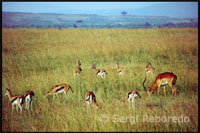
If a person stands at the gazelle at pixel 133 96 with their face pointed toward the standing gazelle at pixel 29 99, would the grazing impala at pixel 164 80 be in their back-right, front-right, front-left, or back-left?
back-right

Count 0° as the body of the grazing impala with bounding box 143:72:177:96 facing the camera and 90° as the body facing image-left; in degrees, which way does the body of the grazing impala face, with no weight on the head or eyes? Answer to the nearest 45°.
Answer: approximately 90°

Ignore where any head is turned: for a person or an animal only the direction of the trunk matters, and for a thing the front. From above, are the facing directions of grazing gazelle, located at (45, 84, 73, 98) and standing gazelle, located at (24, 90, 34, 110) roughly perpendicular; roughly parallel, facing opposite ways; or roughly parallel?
roughly perpendicular

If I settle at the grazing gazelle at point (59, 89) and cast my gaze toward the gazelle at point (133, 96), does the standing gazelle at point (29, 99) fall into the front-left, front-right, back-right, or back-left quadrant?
back-right

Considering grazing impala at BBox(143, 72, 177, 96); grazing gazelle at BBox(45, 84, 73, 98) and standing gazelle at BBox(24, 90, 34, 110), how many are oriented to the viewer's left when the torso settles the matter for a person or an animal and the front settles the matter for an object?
2

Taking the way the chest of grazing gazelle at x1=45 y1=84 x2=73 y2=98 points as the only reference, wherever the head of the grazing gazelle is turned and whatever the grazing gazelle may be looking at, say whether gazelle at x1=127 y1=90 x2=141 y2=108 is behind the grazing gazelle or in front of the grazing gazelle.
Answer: behind

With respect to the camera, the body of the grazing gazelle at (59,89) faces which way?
to the viewer's left
